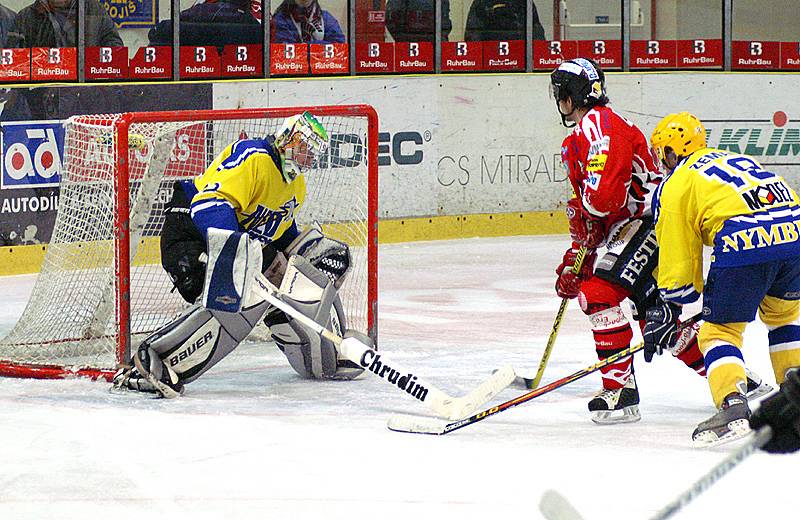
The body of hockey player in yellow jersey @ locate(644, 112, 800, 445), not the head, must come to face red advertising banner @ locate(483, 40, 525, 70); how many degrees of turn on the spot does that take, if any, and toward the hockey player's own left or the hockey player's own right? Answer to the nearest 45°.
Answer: approximately 45° to the hockey player's own right

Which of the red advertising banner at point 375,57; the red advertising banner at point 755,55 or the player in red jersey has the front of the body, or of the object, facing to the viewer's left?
the player in red jersey

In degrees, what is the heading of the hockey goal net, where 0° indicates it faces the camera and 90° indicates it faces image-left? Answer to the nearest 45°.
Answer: approximately 315°

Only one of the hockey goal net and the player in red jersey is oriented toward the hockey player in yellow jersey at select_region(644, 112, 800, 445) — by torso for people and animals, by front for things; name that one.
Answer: the hockey goal net

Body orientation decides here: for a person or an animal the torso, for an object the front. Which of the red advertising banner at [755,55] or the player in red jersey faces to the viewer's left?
the player in red jersey

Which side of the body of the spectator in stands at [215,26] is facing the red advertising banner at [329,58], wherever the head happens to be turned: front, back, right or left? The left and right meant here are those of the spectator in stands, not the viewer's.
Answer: left

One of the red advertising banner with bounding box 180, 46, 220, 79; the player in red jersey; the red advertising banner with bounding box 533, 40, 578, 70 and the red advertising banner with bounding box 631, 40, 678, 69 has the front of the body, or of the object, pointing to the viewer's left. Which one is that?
the player in red jersey

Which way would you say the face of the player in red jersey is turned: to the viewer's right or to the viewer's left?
to the viewer's left

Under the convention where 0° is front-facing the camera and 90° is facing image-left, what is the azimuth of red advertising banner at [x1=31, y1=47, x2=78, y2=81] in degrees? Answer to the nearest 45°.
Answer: approximately 0°
